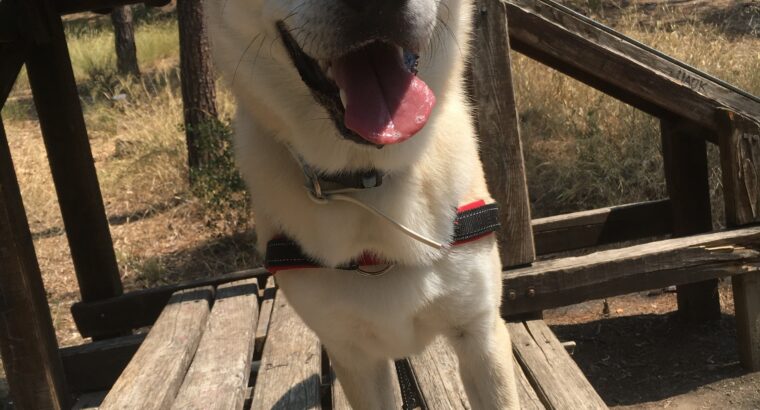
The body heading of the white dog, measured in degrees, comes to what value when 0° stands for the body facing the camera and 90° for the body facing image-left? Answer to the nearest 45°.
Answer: approximately 0°

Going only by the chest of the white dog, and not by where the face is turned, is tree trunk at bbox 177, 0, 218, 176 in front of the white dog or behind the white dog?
behind

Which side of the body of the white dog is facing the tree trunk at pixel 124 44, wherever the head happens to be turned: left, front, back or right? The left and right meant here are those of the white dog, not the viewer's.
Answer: back
